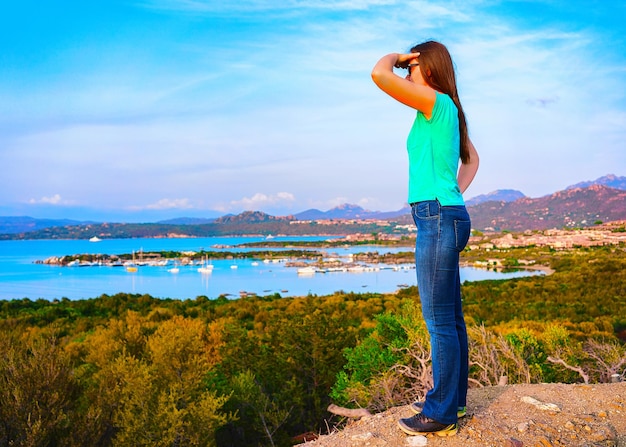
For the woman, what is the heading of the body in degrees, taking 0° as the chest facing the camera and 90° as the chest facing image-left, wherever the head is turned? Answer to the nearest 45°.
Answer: approximately 90°
